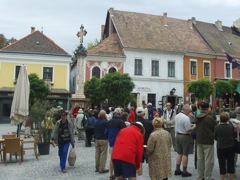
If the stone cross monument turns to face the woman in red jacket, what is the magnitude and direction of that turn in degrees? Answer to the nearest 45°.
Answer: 0° — it already faces them

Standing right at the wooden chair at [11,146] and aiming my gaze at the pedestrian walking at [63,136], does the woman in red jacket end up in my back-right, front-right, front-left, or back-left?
front-right

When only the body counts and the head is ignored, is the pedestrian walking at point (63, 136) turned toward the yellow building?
no

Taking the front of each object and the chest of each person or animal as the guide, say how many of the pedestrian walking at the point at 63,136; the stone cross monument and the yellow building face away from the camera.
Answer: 0

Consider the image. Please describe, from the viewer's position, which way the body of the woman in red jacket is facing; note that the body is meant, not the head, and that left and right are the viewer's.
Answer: facing away from the viewer and to the right of the viewer

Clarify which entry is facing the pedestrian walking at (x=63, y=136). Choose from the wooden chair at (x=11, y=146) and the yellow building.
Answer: the yellow building

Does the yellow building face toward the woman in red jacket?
yes

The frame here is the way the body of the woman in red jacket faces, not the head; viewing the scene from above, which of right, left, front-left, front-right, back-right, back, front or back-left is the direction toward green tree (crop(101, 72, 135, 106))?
front-left

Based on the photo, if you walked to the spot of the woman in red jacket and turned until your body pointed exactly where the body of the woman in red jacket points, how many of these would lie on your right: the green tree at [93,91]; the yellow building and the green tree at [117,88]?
0

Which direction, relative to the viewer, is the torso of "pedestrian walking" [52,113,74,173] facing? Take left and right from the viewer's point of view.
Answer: facing the viewer
